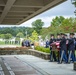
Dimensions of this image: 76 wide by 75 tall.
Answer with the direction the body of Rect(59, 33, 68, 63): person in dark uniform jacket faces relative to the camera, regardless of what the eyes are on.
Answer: to the viewer's left
